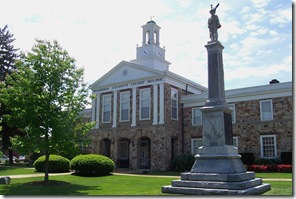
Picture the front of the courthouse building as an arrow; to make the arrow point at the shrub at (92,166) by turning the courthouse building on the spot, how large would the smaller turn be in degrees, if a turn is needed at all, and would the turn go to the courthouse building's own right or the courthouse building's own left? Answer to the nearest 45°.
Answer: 0° — it already faces it

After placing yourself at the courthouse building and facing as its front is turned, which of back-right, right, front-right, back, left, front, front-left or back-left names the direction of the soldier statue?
front-left

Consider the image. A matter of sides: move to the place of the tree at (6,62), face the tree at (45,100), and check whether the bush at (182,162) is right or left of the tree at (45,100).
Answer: left

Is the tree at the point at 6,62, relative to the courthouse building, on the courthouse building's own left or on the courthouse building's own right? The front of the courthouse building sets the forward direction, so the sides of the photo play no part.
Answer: on the courthouse building's own right

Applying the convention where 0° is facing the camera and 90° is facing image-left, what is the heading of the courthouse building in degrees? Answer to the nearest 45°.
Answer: approximately 45°

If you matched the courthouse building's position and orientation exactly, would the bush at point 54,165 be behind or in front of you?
in front

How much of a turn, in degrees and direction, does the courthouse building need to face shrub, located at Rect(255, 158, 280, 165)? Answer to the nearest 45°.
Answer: approximately 90° to its left
